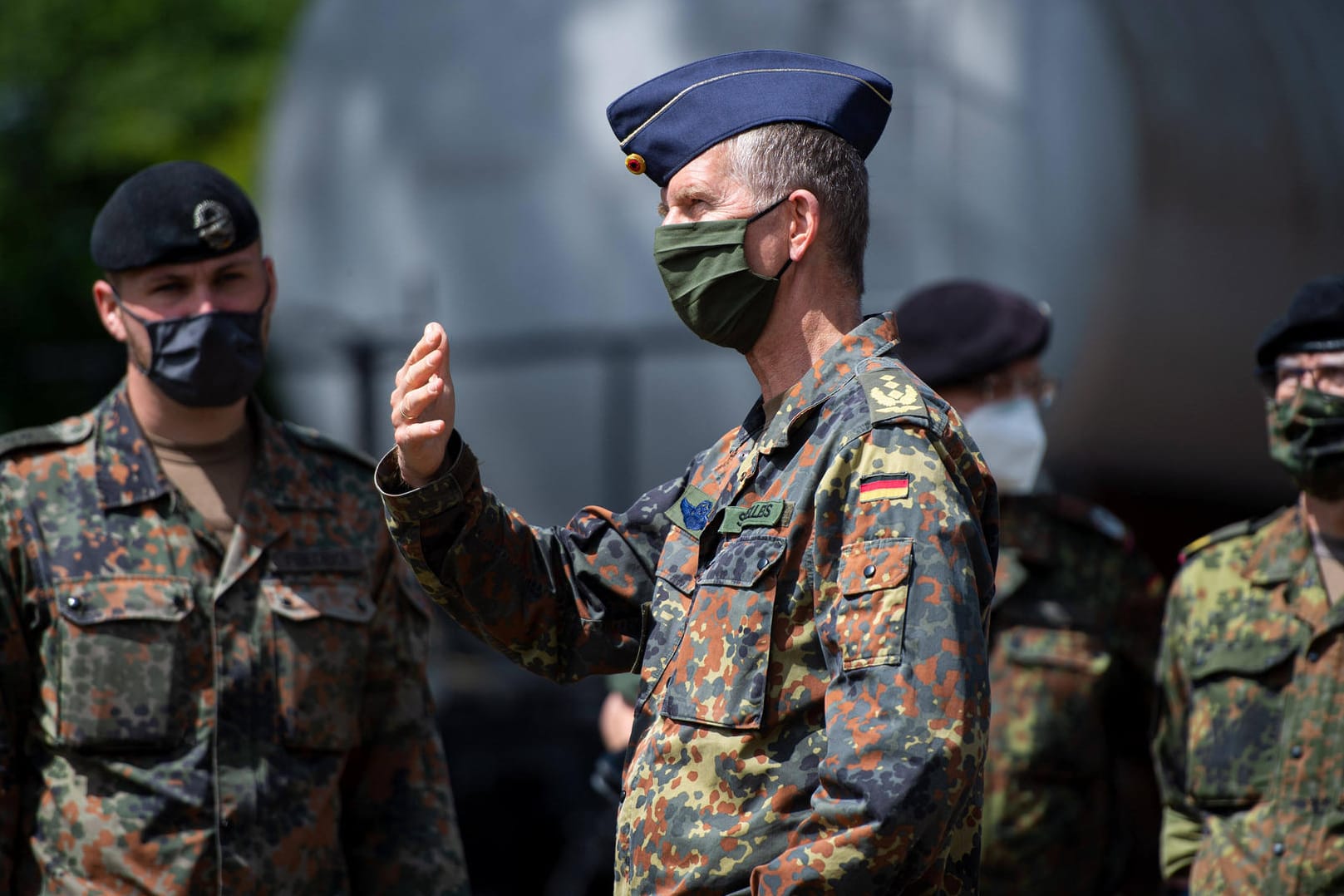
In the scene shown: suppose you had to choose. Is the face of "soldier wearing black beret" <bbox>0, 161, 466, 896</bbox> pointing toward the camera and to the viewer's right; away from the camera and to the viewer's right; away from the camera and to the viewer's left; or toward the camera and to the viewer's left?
toward the camera and to the viewer's right

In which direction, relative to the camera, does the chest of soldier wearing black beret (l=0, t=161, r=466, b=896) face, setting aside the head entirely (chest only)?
toward the camera

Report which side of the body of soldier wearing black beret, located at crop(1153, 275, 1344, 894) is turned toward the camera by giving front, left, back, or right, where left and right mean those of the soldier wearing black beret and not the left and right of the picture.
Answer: front

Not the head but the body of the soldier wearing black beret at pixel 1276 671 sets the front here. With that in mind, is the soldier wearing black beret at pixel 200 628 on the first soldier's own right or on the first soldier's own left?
on the first soldier's own right

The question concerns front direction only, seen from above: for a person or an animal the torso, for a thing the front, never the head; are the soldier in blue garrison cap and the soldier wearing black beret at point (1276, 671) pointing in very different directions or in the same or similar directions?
same or similar directions

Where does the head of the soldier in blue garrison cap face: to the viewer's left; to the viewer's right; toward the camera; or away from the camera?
to the viewer's left

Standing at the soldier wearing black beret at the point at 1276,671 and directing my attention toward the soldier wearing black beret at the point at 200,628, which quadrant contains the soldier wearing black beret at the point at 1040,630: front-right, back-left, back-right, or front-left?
front-right

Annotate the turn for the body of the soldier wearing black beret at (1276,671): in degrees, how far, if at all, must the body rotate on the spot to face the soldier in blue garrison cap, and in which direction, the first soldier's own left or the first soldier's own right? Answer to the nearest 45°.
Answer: approximately 45° to the first soldier's own right

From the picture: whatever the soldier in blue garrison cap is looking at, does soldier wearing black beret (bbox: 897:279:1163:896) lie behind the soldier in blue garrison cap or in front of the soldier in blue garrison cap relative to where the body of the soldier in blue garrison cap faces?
behind

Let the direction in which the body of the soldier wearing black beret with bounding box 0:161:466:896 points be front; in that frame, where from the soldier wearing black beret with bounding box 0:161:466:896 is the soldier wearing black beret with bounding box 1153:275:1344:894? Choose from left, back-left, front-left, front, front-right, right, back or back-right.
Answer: left

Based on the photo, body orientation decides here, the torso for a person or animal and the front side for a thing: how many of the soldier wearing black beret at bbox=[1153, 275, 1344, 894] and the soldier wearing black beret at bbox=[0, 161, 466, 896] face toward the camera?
2
